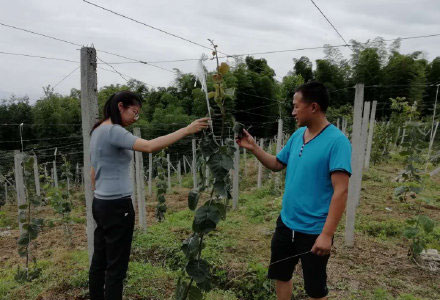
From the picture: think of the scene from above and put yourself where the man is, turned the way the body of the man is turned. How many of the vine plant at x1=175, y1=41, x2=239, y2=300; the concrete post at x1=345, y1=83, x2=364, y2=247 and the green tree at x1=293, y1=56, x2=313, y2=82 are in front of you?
1

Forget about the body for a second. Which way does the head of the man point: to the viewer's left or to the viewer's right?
to the viewer's left

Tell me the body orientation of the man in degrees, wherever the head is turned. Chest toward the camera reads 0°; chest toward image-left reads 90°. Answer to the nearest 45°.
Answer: approximately 45°

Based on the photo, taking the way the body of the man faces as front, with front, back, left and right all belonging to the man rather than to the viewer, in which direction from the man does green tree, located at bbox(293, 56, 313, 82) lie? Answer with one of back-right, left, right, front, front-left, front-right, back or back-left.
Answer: back-right

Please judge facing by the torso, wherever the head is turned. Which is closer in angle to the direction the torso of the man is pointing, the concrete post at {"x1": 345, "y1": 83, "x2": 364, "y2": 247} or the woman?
the woman

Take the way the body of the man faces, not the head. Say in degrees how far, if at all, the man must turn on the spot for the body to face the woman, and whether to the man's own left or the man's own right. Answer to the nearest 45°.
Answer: approximately 45° to the man's own right

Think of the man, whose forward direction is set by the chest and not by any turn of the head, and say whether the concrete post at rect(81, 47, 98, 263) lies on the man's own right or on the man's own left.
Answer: on the man's own right

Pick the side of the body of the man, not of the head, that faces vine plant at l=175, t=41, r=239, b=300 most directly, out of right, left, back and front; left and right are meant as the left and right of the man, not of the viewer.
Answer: front

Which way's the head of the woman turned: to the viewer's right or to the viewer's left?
to the viewer's right
